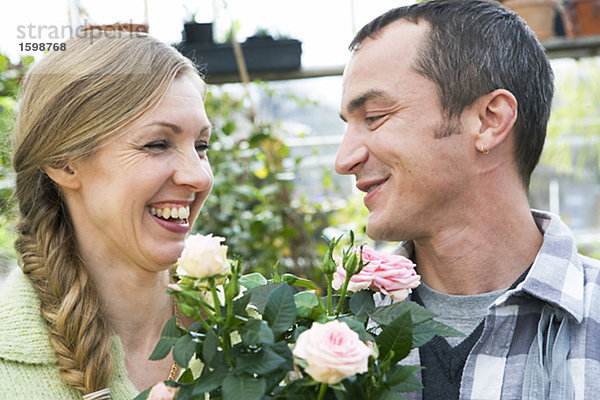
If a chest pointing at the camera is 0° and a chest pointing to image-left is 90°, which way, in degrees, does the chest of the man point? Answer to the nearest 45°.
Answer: approximately 45°

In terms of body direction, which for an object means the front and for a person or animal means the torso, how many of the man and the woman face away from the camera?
0

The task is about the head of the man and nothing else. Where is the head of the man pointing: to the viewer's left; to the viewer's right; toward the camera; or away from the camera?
to the viewer's left

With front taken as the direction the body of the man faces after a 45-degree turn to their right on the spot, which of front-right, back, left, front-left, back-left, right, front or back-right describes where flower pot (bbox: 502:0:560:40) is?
right

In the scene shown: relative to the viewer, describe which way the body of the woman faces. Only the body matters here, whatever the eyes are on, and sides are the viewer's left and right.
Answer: facing the viewer and to the right of the viewer

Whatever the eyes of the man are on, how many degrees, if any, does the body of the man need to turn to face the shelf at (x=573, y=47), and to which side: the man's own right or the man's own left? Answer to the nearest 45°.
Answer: approximately 135° to the man's own right

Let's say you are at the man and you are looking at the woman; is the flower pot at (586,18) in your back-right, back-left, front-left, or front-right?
back-right

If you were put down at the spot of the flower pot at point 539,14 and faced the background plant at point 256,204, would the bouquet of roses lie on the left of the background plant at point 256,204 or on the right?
left

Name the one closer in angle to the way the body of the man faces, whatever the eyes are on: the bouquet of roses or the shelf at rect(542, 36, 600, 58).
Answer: the bouquet of roses

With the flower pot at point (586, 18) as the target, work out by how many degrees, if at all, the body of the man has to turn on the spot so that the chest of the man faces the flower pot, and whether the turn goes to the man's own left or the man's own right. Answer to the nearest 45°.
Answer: approximately 135° to the man's own right

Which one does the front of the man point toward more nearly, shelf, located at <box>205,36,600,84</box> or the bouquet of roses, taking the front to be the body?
the bouquet of roses

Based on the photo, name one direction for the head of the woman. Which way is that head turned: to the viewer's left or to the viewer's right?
to the viewer's right
